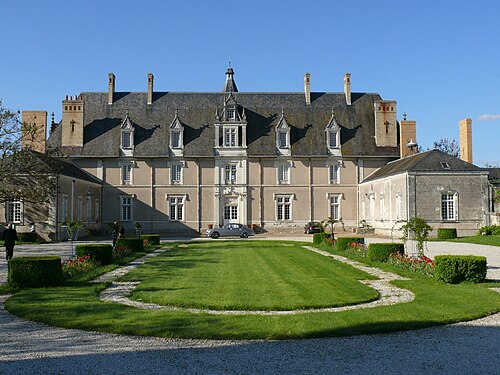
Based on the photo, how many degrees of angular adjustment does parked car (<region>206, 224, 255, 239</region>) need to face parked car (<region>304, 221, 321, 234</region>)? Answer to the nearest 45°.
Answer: approximately 135° to its right

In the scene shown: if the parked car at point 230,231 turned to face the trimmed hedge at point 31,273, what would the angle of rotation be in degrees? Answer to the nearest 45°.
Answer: approximately 90° to its left

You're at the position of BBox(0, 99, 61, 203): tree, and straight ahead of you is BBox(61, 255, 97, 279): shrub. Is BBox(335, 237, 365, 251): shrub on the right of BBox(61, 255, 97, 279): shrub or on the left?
left

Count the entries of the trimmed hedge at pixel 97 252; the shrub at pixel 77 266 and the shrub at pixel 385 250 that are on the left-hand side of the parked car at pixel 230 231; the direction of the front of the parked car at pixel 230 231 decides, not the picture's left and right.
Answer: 3

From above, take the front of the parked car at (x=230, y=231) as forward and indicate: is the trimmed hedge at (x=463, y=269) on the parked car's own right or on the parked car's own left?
on the parked car's own left

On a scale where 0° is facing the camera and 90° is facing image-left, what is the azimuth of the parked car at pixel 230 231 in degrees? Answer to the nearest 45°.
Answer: approximately 90°

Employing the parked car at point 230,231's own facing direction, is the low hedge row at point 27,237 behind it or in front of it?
in front

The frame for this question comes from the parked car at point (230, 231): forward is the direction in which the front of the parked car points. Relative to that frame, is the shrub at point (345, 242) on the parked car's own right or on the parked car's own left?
on the parked car's own left

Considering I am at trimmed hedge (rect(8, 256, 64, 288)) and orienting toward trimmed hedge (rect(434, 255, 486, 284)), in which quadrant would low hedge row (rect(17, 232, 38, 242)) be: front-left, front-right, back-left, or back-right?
back-left

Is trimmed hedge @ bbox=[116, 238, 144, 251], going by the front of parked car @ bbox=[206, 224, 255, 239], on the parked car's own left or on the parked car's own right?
on the parked car's own left

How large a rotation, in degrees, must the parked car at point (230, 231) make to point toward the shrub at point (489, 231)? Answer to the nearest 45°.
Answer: approximately 180°

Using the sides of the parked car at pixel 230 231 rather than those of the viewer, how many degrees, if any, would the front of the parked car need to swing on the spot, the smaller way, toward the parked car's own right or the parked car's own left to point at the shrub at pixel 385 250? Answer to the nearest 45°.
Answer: approximately 90° to the parked car's own left

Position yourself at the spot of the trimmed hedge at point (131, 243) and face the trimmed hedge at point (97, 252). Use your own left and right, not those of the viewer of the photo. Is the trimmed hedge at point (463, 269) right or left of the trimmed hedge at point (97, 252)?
left

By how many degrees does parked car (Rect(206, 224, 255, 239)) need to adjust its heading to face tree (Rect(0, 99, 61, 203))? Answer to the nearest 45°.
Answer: approximately 45° to its left

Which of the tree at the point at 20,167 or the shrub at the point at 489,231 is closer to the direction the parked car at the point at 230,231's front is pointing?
the tree
